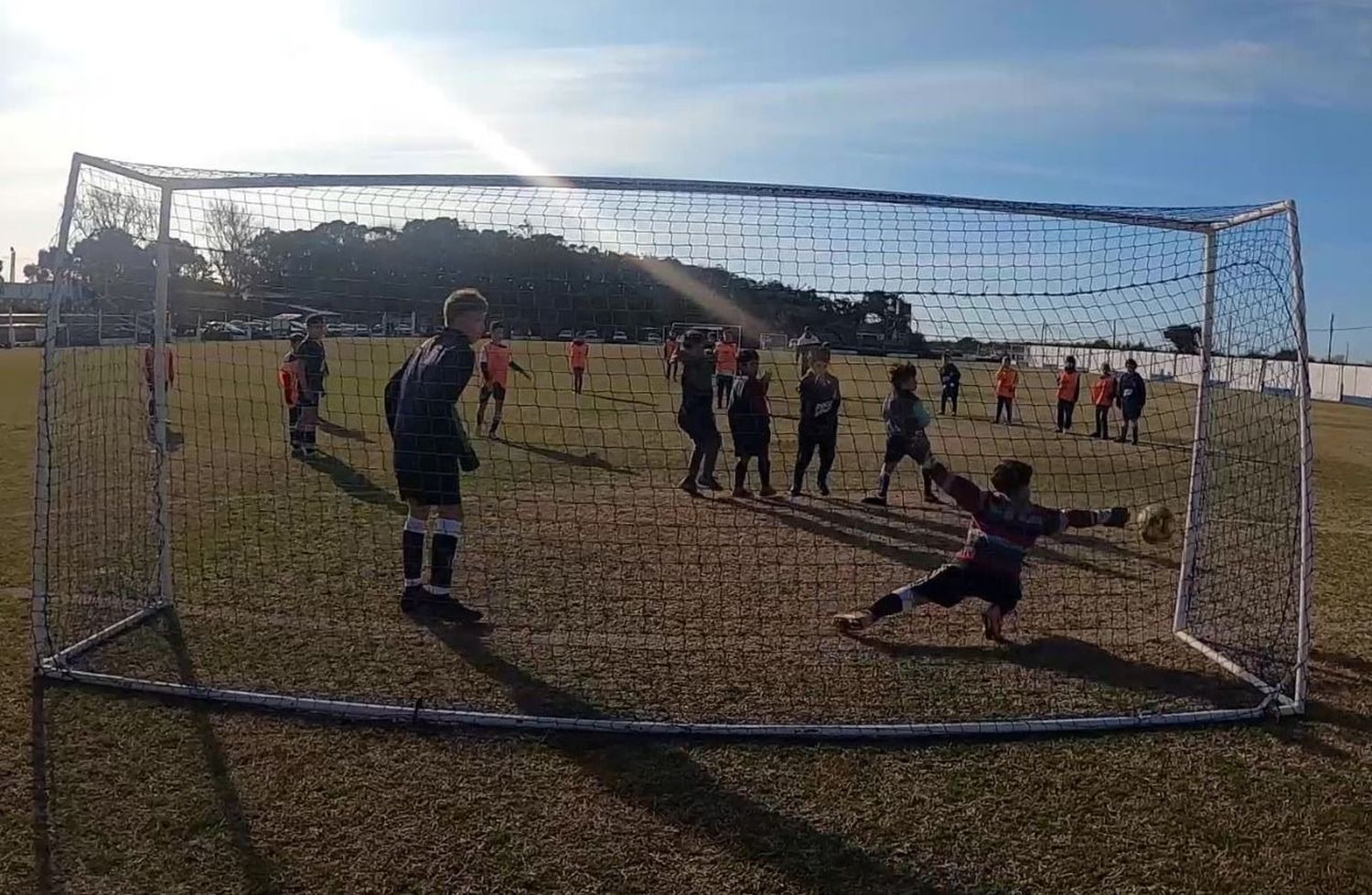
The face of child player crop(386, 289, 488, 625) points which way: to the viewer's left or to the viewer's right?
to the viewer's right

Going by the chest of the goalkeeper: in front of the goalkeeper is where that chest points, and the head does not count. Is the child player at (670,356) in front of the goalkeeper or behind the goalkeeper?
in front

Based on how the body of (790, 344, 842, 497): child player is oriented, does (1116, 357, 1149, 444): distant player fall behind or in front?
behind

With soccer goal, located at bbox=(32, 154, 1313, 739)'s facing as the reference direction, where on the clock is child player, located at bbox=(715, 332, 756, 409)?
The child player is roughly at 12 o'clock from the soccer goal.

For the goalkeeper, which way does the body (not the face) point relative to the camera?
away from the camera

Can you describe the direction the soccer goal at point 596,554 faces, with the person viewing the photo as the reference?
facing away from the viewer

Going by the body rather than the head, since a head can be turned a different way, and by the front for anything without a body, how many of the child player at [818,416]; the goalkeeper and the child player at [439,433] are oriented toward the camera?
1

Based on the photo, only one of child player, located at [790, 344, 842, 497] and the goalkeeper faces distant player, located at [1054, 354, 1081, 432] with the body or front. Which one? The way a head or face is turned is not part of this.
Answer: the goalkeeper

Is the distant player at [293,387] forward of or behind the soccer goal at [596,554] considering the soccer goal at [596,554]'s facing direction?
forward

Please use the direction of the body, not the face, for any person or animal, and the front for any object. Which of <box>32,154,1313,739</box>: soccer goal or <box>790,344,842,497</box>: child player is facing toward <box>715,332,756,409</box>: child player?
the soccer goal

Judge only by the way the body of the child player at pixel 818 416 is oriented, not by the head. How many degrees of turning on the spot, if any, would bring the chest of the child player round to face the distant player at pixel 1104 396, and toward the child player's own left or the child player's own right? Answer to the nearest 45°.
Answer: approximately 135° to the child player's own left

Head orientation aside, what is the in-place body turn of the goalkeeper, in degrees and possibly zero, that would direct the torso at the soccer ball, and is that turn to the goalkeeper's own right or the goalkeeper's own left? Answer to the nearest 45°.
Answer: approximately 45° to the goalkeeper's own right
